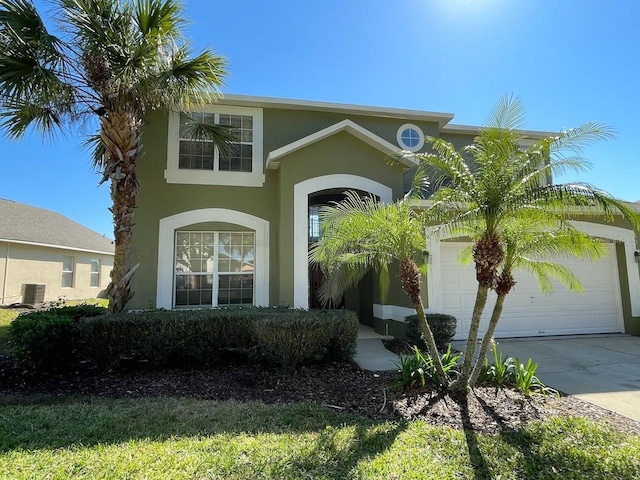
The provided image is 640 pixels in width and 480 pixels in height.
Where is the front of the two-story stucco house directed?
toward the camera

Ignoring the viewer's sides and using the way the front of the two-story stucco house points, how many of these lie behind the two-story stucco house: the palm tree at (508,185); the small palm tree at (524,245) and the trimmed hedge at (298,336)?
0

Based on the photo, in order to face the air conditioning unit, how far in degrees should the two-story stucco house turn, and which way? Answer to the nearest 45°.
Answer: approximately 90° to its right

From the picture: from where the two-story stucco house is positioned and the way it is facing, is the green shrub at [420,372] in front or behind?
in front

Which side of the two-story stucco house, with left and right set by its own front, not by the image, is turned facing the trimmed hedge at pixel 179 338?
front

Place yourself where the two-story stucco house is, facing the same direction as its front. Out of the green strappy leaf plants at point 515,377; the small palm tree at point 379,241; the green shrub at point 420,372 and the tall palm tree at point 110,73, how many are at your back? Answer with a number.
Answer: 0

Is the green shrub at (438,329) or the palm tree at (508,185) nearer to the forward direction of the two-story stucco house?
the palm tree

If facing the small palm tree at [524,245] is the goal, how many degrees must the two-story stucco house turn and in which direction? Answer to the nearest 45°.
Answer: approximately 45° to its left

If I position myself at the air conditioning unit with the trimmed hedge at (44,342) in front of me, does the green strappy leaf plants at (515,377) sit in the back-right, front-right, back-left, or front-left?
front-left

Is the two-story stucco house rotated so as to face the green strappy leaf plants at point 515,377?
no
